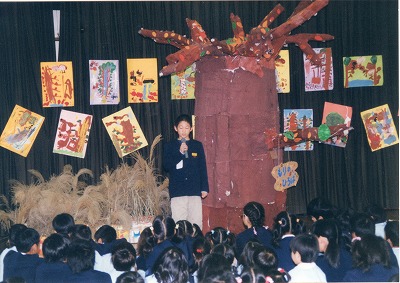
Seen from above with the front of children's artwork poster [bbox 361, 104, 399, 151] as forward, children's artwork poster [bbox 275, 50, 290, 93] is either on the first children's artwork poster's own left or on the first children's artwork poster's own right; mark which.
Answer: on the first children's artwork poster's own right

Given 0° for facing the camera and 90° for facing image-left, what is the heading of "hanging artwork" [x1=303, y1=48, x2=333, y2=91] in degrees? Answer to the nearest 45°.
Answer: approximately 0°

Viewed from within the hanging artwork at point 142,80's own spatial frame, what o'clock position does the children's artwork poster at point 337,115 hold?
The children's artwork poster is roughly at 9 o'clock from the hanging artwork.

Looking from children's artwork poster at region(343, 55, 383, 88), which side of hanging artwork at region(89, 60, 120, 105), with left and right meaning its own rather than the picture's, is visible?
left

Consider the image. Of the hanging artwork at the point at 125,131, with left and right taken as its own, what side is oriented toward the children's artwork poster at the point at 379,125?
left

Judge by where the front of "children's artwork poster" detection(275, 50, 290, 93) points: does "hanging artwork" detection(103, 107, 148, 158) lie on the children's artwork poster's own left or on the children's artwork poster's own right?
on the children's artwork poster's own right

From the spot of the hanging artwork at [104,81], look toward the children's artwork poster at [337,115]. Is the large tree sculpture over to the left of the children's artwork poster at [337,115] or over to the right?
right

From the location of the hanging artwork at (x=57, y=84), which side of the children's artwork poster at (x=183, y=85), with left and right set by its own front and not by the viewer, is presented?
right
